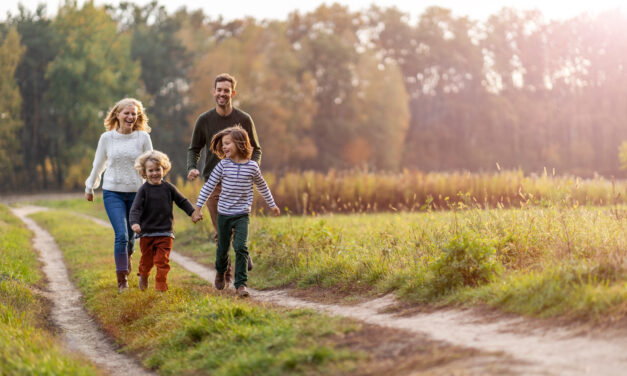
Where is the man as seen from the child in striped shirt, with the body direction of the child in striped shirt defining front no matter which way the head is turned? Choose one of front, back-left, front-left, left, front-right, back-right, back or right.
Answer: back

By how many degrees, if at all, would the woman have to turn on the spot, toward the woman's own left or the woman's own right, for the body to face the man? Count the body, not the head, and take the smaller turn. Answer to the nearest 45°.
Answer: approximately 90° to the woman's own left

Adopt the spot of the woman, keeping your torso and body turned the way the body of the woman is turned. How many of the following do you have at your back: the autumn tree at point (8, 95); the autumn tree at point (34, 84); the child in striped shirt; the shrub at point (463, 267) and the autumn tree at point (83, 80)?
3

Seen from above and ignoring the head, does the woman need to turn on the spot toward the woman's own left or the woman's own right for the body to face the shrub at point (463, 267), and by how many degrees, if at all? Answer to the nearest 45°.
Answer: approximately 45° to the woman's own left

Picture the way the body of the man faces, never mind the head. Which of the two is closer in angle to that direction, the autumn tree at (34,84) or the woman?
the woman

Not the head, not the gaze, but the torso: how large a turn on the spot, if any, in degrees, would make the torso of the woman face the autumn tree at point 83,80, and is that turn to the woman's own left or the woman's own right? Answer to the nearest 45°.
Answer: approximately 180°

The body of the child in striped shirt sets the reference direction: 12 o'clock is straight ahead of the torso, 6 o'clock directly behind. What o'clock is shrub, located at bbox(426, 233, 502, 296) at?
The shrub is roughly at 10 o'clock from the child in striped shirt.

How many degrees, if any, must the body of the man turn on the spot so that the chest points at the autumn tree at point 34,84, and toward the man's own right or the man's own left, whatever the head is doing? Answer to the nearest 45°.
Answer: approximately 180°

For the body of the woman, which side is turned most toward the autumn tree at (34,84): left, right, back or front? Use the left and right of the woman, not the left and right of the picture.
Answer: back

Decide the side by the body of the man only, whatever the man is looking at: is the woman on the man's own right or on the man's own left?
on the man's own right

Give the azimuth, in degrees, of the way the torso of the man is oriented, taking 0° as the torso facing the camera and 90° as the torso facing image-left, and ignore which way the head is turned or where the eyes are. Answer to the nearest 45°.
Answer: approximately 0°
